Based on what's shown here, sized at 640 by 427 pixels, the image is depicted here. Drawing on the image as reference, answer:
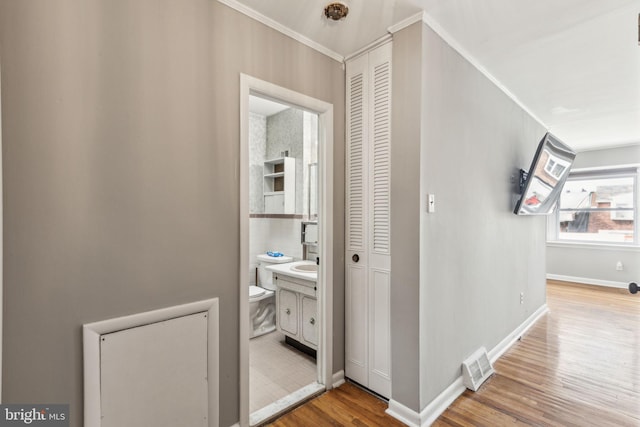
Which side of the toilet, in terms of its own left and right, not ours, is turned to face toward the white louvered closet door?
left

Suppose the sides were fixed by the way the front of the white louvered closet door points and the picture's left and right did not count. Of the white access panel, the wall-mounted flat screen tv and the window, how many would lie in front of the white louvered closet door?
1

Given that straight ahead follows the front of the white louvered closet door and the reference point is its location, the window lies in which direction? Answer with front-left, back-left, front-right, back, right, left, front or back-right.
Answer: back

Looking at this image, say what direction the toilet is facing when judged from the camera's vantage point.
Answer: facing the viewer and to the left of the viewer

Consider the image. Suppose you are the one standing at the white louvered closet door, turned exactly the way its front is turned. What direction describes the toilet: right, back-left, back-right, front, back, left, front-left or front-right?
right

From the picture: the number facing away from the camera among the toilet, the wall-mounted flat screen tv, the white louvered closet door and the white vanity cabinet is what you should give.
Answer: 0

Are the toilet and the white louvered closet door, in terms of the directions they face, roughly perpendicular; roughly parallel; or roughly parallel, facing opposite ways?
roughly parallel

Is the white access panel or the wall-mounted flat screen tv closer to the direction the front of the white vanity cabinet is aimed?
the white access panel

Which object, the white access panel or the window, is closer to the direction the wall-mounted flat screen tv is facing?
the white access panel

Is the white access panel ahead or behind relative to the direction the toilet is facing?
ahead

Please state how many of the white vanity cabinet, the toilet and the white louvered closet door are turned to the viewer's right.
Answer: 0
